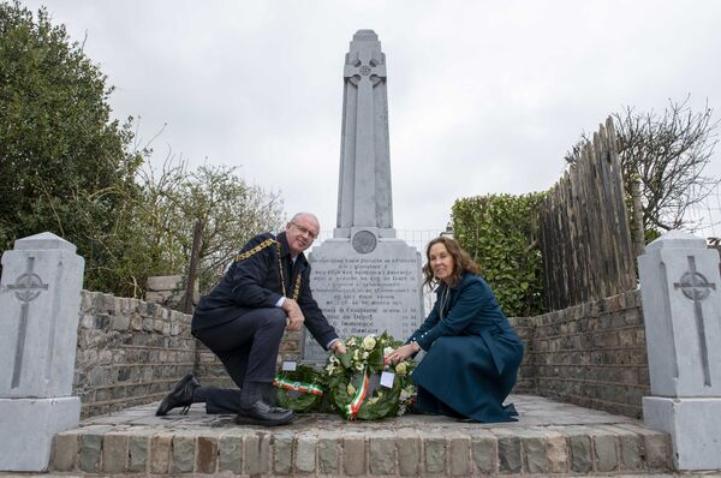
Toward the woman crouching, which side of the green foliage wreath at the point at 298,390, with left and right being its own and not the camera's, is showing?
left

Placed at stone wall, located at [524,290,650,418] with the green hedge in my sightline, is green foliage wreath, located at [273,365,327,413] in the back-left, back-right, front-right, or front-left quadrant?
back-left

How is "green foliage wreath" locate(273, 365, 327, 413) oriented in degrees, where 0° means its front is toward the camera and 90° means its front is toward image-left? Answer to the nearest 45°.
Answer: approximately 0°

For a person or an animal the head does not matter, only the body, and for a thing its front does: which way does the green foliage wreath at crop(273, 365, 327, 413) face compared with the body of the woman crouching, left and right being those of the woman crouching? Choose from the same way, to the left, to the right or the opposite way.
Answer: to the left

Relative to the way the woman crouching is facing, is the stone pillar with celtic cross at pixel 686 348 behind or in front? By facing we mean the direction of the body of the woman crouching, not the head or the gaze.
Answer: behind

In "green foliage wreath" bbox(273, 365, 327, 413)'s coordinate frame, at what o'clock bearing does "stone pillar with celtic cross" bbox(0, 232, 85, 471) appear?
The stone pillar with celtic cross is roughly at 2 o'clock from the green foliage wreath.

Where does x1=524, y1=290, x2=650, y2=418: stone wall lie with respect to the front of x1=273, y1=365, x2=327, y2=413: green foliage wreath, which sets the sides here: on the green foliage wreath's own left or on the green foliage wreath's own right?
on the green foliage wreath's own left

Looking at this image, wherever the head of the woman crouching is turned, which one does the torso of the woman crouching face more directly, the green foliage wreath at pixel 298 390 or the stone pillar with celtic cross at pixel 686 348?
the green foliage wreath

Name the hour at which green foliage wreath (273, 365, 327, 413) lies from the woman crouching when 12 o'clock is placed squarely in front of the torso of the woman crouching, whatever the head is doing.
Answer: The green foliage wreath is roughly at 12 o'clock from the woman crouching.

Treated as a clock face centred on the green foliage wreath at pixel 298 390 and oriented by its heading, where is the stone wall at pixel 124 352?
The stone wall is roughly at 4 o'clock from the green foliage wreath.

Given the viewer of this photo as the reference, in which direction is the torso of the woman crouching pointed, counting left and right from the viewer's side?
facing to the left of the viewer

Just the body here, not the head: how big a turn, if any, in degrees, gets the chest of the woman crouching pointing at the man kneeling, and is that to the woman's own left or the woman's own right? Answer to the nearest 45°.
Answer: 0° — they already face them

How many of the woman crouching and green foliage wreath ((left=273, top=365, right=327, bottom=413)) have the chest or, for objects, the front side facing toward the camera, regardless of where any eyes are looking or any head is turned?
1

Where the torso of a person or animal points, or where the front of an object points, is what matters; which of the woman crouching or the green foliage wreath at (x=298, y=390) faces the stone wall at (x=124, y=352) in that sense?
the woman crouching

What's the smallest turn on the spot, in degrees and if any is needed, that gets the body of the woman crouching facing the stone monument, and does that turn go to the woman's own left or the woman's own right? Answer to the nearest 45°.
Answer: approximately 45° to the woman's own right

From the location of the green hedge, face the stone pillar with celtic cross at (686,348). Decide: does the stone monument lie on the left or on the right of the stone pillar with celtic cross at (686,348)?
right
